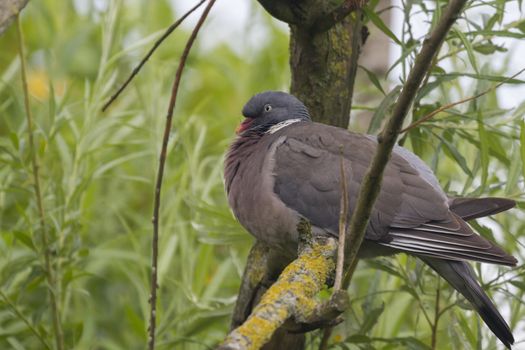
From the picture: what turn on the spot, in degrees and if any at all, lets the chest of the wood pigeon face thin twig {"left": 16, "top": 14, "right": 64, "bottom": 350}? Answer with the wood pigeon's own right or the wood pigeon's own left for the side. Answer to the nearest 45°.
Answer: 0° — it already faces it

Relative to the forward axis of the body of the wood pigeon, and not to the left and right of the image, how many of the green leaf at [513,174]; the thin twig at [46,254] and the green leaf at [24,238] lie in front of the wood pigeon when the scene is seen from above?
2

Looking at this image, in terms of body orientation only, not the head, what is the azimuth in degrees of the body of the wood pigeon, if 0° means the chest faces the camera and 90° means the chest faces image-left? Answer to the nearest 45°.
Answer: approximately 90°

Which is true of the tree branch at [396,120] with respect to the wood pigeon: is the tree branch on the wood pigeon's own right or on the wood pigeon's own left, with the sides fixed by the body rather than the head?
on the wood pigeon's own left

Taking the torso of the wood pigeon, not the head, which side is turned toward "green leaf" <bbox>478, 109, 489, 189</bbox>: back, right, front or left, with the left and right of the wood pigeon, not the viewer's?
back

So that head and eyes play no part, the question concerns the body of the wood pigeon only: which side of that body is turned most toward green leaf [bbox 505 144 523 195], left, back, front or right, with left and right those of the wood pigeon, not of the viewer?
back
